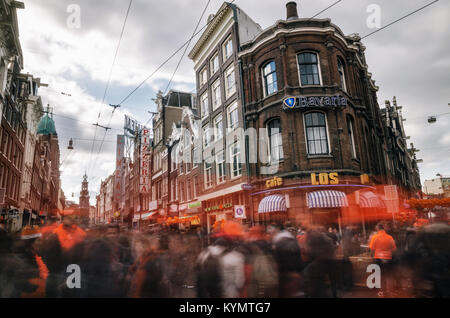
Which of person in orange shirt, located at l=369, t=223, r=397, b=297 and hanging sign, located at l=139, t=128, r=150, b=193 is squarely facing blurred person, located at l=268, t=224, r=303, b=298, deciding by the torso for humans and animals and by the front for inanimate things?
the hanging sign

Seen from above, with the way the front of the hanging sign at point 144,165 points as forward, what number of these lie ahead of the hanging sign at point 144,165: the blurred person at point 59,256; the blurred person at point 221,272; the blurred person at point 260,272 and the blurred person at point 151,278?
4

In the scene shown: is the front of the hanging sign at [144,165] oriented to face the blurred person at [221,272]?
yes

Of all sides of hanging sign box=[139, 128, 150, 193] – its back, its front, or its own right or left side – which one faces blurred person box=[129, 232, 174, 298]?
front

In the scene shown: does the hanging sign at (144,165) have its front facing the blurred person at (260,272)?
yes

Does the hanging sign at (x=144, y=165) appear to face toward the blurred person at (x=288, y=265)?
yes

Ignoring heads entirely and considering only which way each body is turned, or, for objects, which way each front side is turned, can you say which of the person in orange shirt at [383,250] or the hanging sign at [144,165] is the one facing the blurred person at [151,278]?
the hanging sign
